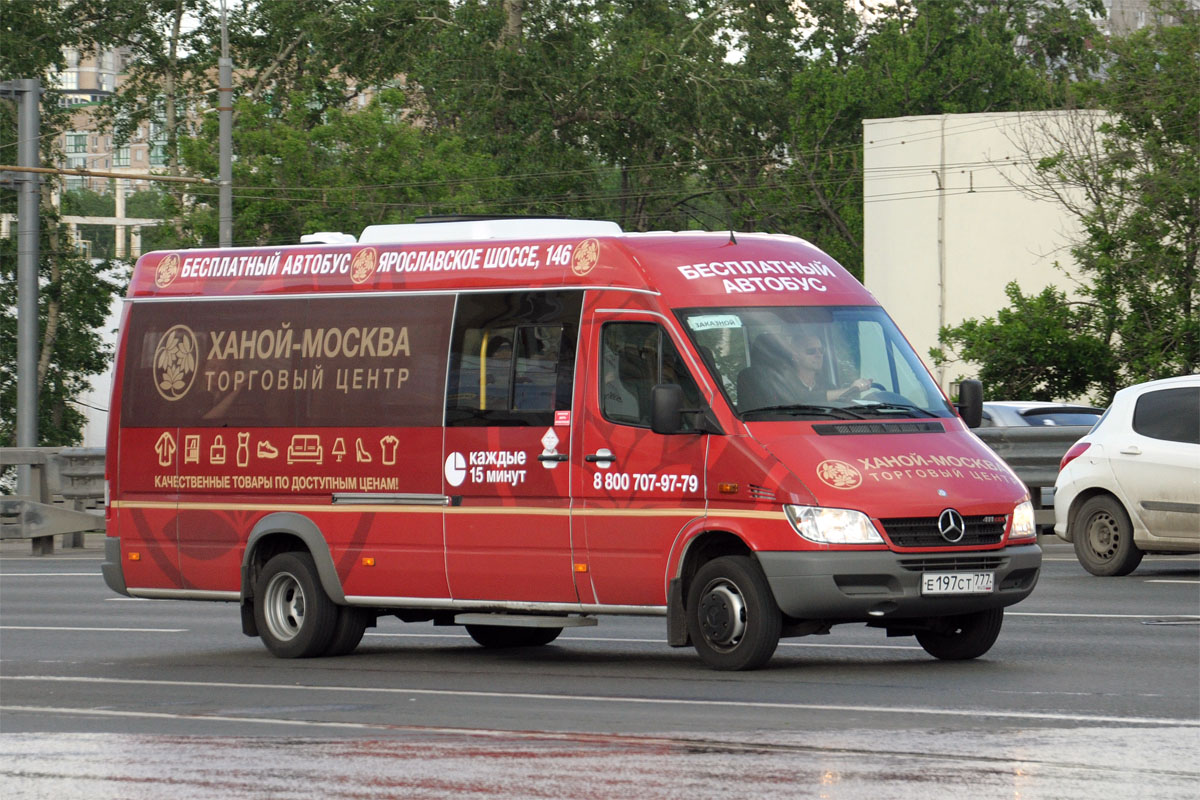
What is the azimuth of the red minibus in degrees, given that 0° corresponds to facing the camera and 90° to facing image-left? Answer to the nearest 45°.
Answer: approximately 315°

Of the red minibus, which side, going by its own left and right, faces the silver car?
left

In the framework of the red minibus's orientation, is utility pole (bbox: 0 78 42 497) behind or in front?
behind

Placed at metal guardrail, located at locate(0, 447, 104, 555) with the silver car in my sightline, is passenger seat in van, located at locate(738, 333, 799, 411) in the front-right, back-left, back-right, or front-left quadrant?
front-right

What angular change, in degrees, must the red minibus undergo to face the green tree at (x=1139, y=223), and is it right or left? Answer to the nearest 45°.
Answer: approximately 90° to its left

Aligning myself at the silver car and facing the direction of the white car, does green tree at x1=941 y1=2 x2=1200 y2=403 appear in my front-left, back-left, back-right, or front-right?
back-left

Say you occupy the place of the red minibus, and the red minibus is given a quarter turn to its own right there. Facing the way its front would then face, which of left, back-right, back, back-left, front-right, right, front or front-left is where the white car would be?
back

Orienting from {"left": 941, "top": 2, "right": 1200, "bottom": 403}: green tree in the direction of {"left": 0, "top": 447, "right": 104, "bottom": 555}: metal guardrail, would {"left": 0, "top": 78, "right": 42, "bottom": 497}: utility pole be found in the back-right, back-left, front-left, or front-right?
front-right

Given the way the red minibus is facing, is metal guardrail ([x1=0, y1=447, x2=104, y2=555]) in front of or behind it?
behind

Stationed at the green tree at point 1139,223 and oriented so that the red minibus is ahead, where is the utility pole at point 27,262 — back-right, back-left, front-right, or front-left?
front-right
